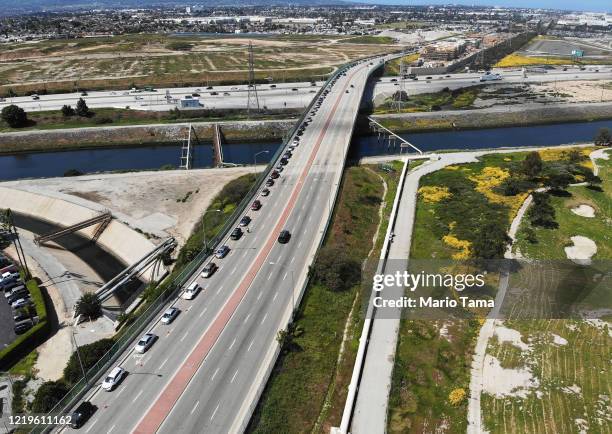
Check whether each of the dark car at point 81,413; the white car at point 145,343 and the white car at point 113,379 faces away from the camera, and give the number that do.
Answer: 0

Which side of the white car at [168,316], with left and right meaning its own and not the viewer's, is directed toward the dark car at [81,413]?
front

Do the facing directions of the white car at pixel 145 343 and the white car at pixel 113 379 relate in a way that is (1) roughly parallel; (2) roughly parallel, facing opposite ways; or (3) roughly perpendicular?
roughly parallel

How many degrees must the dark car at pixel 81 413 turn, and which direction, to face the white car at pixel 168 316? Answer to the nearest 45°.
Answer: approximately 180°

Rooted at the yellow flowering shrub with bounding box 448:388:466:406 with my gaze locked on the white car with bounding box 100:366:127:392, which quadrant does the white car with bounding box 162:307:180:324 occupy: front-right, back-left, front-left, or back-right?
front-right

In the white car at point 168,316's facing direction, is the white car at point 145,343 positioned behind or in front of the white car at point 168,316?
in front

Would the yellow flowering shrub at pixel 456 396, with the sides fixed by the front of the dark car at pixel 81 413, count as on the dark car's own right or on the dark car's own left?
on the dark car's own left

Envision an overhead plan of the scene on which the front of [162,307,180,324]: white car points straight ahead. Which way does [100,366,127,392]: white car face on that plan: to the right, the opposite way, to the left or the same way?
the same way

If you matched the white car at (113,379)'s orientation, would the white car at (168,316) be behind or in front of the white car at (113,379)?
behind

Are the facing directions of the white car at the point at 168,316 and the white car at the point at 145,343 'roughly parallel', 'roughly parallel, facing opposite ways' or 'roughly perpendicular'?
roughly parallel

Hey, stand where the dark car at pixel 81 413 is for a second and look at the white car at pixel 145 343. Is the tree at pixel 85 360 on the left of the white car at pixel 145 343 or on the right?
left

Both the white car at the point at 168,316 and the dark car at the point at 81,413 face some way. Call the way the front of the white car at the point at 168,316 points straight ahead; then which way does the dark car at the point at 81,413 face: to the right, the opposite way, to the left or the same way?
the same way

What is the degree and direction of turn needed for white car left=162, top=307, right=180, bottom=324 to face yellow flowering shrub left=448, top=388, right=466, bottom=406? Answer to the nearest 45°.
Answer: approximately 90° to its left

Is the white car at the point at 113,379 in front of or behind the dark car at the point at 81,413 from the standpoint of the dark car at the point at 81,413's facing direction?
behind

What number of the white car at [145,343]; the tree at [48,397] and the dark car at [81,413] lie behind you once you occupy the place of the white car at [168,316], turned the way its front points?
0

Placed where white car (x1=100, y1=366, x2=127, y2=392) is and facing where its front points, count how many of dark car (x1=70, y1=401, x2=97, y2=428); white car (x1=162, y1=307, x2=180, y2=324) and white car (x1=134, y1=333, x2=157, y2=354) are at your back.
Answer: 2

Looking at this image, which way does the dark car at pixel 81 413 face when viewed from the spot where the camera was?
facing the viewer and to the left of the viewer

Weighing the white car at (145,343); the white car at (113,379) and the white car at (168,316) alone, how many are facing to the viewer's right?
0

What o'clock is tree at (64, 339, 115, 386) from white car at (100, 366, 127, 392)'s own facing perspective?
The tree is roughly at 4 o'clock from the white car.
